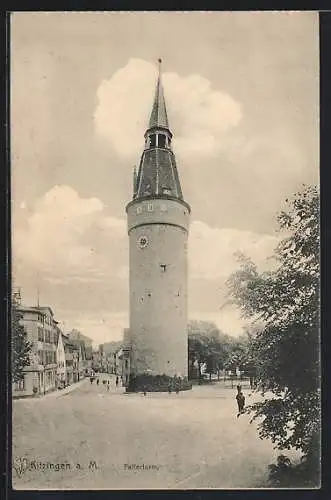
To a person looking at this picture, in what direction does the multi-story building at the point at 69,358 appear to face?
facing to the right of the viewer
